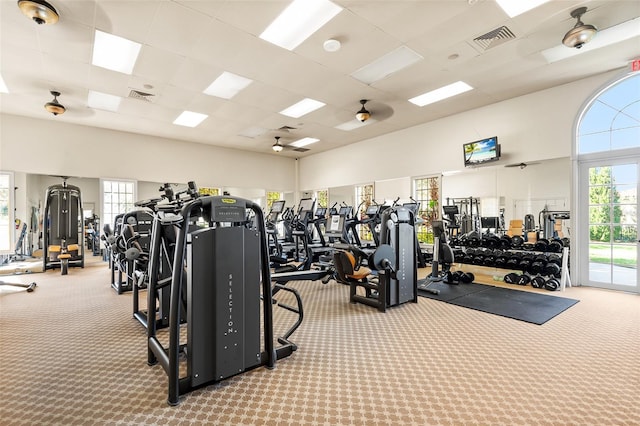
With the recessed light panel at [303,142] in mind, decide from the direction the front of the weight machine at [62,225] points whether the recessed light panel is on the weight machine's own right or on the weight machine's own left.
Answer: on the weight machine's own left

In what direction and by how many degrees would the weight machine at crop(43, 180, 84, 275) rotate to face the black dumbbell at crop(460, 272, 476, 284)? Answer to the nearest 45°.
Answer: approximately 45° to its left

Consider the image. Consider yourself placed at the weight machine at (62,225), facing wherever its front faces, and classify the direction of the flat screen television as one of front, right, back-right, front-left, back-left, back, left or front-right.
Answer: front-left

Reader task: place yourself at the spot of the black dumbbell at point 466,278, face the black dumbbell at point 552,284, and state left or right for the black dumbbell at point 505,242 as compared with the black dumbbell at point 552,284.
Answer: left

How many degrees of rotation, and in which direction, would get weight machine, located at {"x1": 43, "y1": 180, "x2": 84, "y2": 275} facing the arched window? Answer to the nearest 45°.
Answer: approximately 45° to its left

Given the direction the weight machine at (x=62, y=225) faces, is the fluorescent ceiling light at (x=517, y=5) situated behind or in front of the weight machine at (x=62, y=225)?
in front

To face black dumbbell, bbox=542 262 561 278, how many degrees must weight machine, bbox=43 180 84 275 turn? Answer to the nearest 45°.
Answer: approximately 45° to its left

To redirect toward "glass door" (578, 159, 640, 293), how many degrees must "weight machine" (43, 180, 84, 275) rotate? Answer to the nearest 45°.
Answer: approximately 45° to its left

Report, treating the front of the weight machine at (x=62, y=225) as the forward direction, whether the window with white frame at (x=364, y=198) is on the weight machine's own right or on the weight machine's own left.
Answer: on the weight machine's own left

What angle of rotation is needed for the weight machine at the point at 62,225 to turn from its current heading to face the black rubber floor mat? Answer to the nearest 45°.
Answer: approximately 45° to its left

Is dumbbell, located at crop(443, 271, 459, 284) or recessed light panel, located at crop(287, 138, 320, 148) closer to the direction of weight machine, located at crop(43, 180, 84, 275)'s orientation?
the dumbbell

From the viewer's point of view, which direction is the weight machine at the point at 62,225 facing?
toward the camera
